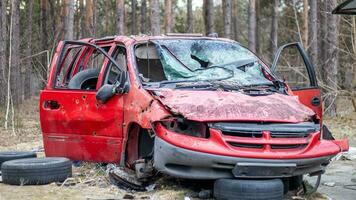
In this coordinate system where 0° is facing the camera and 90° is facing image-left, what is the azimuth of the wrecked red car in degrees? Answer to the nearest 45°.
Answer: approximately 315°

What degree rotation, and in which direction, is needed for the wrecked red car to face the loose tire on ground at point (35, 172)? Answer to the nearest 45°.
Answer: approximately 135° to its right

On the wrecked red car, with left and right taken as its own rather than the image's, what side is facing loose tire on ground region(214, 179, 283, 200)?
front
